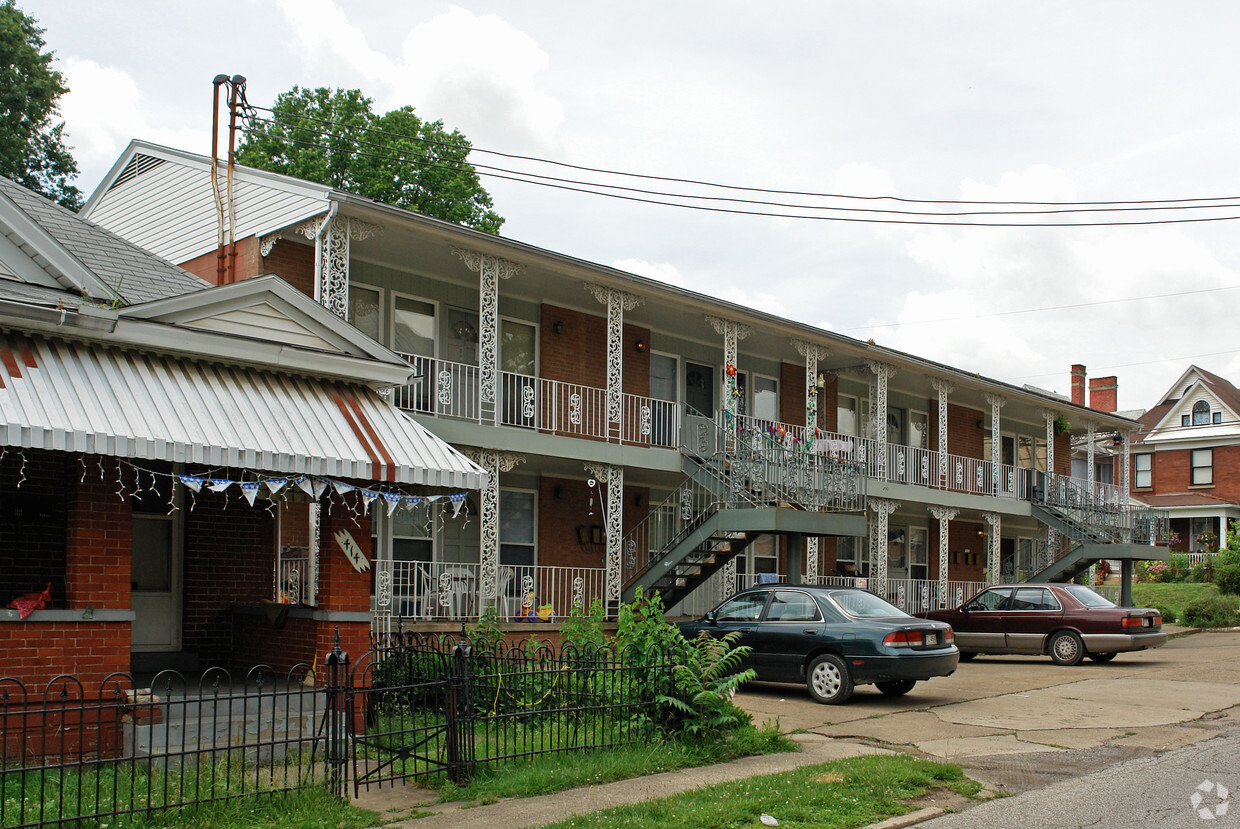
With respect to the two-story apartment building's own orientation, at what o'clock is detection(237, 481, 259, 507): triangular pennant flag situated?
The triangular pennant flag is roughly at 2 o'clock from the two-story apartment building.

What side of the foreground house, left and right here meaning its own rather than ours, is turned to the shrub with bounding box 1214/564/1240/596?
left

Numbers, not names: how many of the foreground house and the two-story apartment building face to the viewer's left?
0

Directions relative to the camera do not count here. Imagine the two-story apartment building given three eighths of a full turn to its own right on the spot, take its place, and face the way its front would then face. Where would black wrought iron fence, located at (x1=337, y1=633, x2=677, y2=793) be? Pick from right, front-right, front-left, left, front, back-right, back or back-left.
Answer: left

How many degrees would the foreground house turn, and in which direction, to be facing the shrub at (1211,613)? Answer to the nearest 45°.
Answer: approximately 90° to its left

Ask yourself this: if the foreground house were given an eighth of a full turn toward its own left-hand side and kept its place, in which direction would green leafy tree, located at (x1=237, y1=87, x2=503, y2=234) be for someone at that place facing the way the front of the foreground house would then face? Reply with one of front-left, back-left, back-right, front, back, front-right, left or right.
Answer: left

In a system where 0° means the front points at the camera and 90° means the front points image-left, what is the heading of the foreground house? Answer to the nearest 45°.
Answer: approximately 315°

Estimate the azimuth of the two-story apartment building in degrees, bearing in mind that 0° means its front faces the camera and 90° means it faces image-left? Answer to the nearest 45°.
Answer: approximately 315°

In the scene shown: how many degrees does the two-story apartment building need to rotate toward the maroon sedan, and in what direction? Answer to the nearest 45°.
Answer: approximately 45° to its left

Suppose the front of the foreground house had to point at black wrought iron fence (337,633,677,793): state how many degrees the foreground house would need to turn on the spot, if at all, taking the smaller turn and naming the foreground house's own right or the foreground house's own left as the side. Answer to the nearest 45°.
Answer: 0° — it already faces it
